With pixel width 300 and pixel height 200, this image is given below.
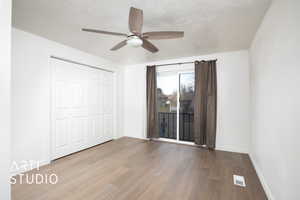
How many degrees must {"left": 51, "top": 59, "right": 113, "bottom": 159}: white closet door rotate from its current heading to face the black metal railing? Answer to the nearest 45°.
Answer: approximately 45° to its left

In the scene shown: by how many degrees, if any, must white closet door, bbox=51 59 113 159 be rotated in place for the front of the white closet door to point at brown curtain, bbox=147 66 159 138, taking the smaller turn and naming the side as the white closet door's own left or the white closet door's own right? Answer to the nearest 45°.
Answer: approximately 45° to the white closet door's own left

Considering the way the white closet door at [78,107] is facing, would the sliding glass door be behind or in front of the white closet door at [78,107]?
in front

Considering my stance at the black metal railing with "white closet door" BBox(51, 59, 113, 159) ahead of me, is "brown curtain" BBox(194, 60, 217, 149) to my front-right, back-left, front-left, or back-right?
back-left

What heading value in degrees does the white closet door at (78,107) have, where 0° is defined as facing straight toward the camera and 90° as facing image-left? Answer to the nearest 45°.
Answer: approximately 315°

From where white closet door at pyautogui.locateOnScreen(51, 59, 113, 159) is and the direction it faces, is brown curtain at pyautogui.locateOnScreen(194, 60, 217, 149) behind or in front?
in front
